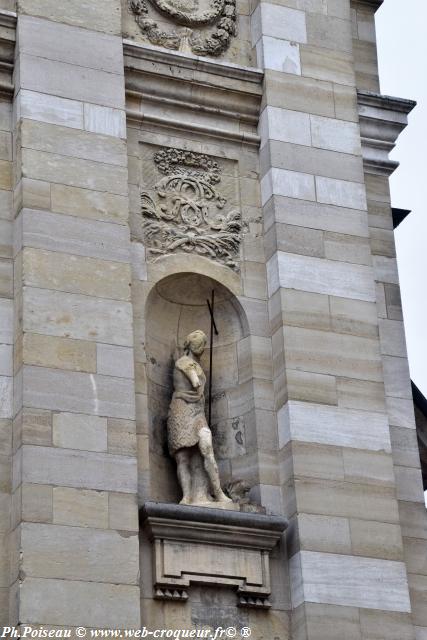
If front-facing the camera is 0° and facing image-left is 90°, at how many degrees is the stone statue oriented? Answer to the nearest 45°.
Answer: approximately 315°
